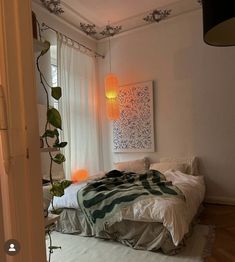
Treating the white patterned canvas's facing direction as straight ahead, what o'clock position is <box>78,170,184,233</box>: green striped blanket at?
The green striped blanket is roughly at 11 o'clock from the white patterned canvas.

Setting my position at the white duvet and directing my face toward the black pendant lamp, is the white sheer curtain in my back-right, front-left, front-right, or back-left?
back-right

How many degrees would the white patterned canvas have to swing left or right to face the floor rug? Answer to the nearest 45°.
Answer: approximately 45° to its left

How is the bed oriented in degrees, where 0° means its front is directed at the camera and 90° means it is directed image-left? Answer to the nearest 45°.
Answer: approximately 45°

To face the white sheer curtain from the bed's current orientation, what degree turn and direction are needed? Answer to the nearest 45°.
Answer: approximately 90° to its right

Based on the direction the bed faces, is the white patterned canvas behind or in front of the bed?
behind

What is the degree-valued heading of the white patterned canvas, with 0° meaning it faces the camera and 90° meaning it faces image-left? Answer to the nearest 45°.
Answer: approximately 45°
